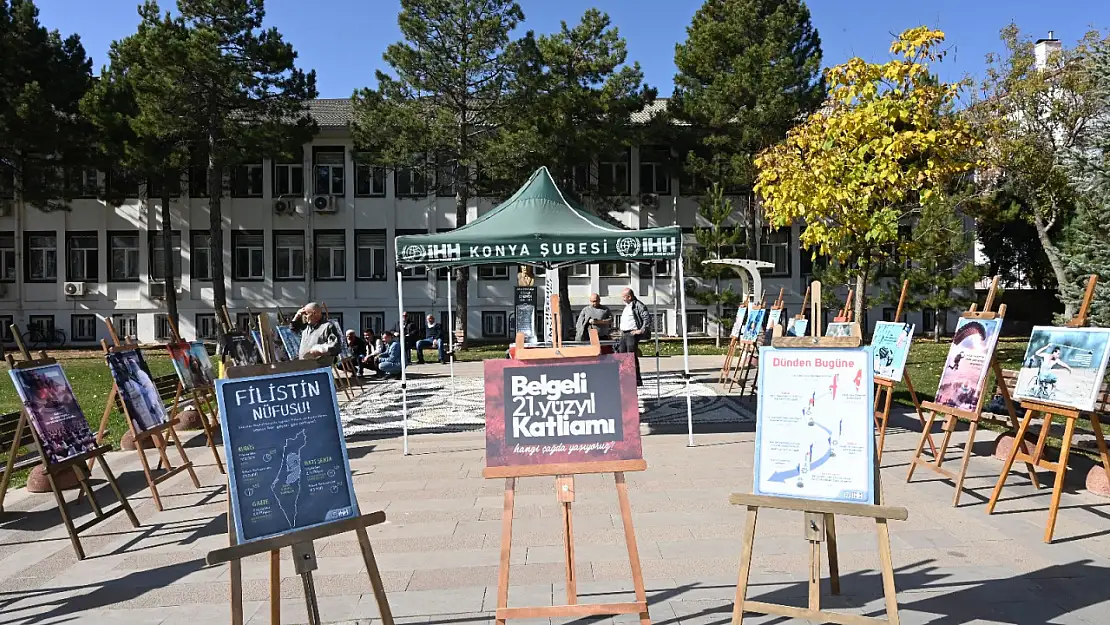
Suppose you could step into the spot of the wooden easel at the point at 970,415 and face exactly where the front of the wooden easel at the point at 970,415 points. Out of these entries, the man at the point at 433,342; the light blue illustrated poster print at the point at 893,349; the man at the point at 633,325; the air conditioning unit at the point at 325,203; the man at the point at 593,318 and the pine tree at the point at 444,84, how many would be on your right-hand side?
6

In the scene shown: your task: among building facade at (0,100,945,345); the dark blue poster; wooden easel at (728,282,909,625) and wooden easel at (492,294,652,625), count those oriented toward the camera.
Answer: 4

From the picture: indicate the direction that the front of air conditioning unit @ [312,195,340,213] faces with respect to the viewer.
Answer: facing the viewer

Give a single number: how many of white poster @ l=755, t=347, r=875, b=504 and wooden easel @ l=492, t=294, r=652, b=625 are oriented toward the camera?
2

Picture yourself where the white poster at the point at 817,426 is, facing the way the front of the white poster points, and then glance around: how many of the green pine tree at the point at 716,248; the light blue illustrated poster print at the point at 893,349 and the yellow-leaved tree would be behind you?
3

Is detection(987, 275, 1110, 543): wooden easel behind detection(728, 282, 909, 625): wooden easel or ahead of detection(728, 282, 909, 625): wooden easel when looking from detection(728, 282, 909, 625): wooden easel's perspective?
behind

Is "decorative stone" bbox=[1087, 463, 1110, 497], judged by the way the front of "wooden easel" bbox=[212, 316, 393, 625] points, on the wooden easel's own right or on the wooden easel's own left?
on the wooden easel's own left

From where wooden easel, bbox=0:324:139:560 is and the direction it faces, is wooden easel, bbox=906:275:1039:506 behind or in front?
in front

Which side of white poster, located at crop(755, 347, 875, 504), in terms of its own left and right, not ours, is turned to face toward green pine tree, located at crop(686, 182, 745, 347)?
back

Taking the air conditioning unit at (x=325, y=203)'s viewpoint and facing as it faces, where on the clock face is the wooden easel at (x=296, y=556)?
The wooden easel is roughly at 12 o'clock from the air conditioning unit.

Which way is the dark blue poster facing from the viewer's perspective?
toward the camera

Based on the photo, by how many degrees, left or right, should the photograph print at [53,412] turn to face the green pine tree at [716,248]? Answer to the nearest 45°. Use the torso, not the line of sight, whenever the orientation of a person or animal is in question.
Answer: approximately 90° to its left

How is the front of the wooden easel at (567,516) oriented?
toward the camera

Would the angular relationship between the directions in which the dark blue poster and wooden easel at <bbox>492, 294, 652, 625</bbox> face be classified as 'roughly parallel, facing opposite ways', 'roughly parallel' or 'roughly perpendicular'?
roughly parallel

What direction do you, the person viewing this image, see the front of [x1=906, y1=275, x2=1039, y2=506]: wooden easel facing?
facing the viewer and to the left of the viewer

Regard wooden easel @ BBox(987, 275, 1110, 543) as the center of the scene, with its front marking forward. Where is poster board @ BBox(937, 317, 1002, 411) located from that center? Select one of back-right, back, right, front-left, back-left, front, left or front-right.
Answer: right

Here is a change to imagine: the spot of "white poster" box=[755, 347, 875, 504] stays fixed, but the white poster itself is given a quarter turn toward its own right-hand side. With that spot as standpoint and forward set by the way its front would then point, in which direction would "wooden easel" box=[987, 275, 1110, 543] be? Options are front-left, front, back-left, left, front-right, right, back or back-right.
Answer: back-right

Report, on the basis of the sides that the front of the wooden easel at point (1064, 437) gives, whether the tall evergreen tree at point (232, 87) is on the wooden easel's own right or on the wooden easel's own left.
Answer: on the wooden easel's own right

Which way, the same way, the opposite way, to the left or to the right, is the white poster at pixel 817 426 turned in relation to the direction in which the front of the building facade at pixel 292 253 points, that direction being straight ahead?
the same way
